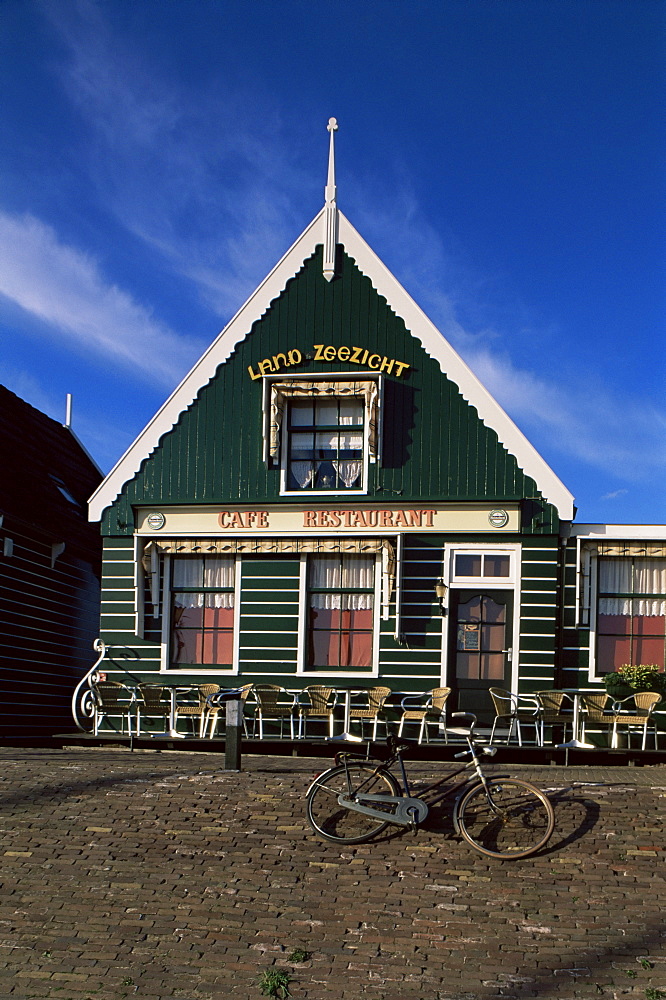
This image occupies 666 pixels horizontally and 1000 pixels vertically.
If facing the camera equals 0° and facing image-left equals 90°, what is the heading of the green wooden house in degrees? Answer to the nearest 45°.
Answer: approximately 0°

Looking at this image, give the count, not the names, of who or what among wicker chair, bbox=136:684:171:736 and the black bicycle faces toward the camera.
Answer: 1

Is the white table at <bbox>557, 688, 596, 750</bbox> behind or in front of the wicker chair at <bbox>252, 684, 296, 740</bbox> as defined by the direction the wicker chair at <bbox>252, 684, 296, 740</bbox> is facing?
in front

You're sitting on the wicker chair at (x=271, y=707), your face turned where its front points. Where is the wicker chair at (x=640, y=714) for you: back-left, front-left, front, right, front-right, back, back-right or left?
front-left

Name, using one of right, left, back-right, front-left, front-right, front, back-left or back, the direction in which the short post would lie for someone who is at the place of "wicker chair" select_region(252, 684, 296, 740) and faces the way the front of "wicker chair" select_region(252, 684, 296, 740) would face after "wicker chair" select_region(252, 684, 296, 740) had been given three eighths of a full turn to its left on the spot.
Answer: back

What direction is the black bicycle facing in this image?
to the viewer's right

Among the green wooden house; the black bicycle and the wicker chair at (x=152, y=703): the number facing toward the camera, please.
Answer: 2

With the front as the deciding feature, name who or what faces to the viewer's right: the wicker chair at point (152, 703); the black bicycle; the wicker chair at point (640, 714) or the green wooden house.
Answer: the black bicycle

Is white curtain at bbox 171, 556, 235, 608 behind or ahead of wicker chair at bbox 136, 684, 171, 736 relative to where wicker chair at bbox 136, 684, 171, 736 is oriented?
behind

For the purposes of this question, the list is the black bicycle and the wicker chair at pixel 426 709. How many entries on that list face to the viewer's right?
1

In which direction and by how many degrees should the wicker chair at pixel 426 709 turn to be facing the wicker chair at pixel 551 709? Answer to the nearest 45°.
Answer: approximately 135° to its left

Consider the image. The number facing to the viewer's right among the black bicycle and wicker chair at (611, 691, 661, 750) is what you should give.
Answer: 1

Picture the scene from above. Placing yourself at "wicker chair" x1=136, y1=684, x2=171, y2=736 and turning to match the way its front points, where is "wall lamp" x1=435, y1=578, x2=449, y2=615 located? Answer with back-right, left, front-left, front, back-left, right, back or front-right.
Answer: left

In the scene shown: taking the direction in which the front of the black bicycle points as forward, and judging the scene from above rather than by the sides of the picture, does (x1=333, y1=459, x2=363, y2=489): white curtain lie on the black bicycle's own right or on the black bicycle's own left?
on the black bicycle's own left
